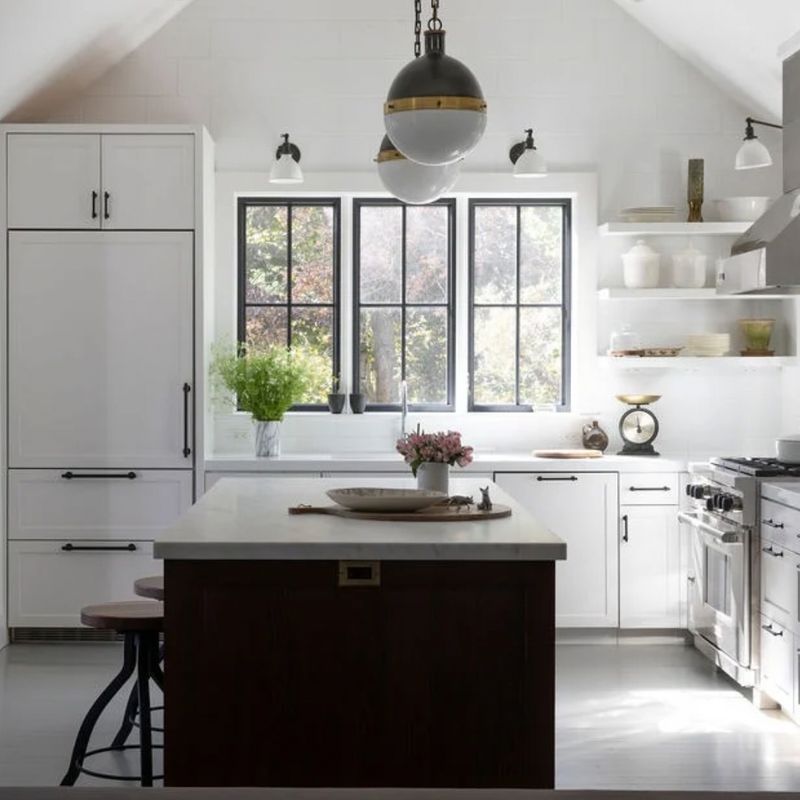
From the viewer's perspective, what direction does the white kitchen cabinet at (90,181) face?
toward the camera

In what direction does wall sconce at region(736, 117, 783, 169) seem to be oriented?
to the viewer's left

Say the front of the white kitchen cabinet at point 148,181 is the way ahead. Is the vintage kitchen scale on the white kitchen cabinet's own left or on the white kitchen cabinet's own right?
on the white kitchen cabinet's own left

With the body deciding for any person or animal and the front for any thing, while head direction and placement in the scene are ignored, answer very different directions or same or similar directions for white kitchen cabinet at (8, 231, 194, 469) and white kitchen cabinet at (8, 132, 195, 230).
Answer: same or similar directions

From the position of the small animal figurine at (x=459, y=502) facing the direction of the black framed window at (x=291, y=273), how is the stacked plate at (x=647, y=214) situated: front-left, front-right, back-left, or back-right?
front-right

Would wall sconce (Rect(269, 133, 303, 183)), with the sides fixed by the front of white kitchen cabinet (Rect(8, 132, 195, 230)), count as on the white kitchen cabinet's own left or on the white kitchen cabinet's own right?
on the white kitchen cabinet's own left

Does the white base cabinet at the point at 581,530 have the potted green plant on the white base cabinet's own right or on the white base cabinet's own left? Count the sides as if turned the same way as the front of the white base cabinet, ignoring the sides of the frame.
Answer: on the white base cabinet's own right

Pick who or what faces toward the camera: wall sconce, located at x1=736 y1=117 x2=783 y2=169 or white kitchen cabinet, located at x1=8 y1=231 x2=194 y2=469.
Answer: the white kitchen cabinet

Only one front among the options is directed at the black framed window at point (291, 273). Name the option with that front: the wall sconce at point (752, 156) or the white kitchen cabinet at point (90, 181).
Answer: the wall sconce

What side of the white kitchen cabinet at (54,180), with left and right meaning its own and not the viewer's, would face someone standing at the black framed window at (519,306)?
left

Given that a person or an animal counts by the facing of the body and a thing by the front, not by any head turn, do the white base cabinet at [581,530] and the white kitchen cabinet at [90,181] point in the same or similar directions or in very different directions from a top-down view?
same or similar directions

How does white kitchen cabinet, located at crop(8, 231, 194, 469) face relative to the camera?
toward the camera

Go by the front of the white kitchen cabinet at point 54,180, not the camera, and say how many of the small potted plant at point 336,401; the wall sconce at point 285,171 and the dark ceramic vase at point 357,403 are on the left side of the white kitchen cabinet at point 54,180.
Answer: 3

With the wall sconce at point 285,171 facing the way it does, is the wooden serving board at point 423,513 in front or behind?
in front
